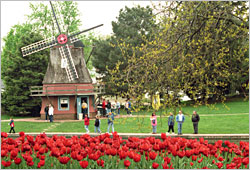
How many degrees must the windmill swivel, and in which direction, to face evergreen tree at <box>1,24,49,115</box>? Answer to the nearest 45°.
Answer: approximately 135° to its right

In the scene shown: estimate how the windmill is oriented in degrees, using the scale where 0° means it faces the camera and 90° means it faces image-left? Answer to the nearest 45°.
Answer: approximately 0°
